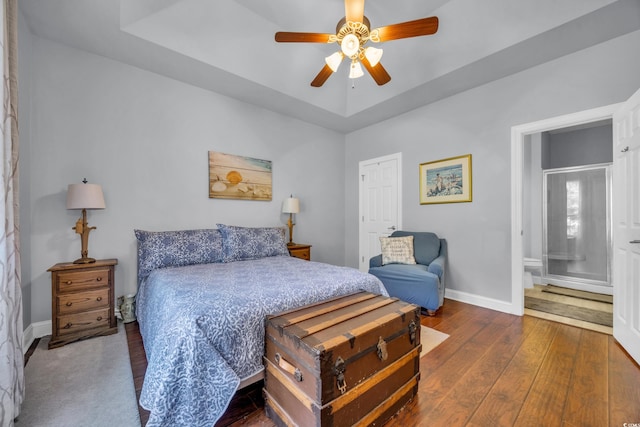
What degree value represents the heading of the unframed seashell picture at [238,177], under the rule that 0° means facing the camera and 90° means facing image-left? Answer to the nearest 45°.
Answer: approximately 315°

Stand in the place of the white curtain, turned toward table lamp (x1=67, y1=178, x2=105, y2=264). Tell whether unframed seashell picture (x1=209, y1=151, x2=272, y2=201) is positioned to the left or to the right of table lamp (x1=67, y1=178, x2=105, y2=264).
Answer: right

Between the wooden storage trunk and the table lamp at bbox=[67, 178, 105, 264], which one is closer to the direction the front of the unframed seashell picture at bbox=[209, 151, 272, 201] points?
the wooden storage trunk

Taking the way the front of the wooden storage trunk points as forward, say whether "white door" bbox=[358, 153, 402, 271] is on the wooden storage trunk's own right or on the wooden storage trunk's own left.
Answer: on the wooden storage trunk's own left

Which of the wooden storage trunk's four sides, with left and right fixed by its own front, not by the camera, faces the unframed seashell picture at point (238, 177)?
back

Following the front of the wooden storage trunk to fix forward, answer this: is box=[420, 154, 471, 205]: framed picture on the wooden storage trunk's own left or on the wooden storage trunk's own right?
on the wooden storage trunk's own left
